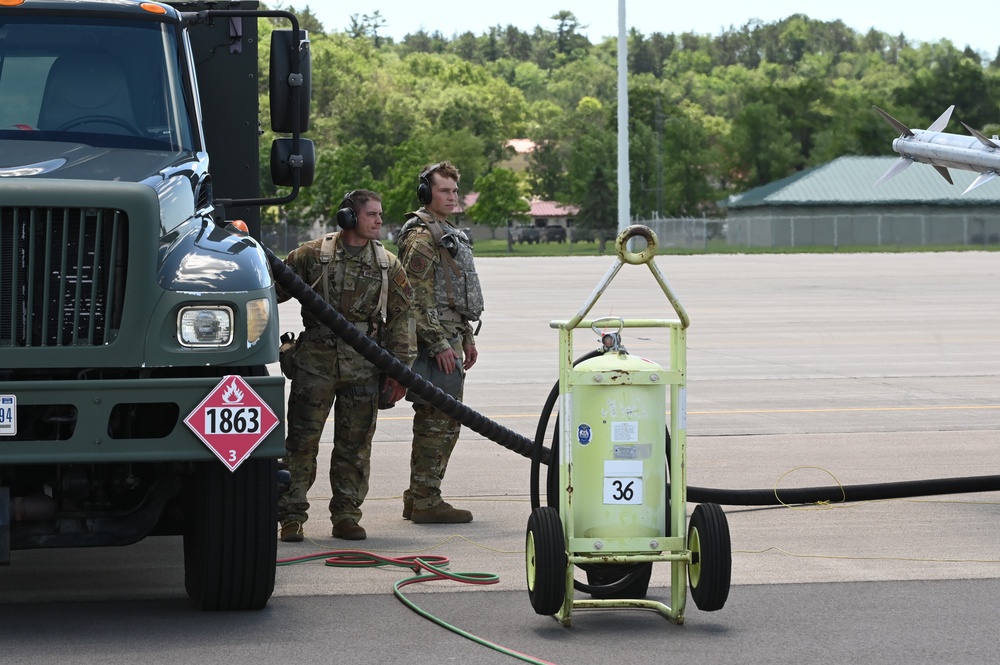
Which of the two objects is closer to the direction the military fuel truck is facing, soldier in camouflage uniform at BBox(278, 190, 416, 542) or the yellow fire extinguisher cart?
the yellow fire extinguisher cart

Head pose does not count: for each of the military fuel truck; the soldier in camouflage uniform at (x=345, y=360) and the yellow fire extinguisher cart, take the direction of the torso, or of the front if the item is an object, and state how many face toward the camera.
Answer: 3

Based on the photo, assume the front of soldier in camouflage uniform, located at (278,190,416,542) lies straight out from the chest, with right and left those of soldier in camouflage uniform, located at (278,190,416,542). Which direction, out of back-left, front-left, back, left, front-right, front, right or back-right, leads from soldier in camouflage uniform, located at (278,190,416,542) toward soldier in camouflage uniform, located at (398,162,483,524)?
back-left

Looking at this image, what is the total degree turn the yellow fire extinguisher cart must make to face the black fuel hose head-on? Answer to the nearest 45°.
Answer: approximately 180°

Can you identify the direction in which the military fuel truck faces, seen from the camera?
facing the viewer

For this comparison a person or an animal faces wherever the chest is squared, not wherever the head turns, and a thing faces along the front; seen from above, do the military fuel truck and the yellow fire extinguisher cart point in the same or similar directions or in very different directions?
same or similar directions

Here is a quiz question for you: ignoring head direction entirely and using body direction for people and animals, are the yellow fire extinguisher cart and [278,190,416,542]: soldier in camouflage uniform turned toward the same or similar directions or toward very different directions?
same or similar directions

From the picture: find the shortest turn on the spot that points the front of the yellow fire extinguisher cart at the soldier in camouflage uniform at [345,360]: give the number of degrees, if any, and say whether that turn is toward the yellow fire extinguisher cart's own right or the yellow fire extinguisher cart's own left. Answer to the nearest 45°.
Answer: approximately 135° to the yellow fire extinguisher cart's own right

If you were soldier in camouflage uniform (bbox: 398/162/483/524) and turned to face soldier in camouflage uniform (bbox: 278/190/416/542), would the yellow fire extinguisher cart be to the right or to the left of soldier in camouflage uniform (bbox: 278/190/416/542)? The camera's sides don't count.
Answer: left
